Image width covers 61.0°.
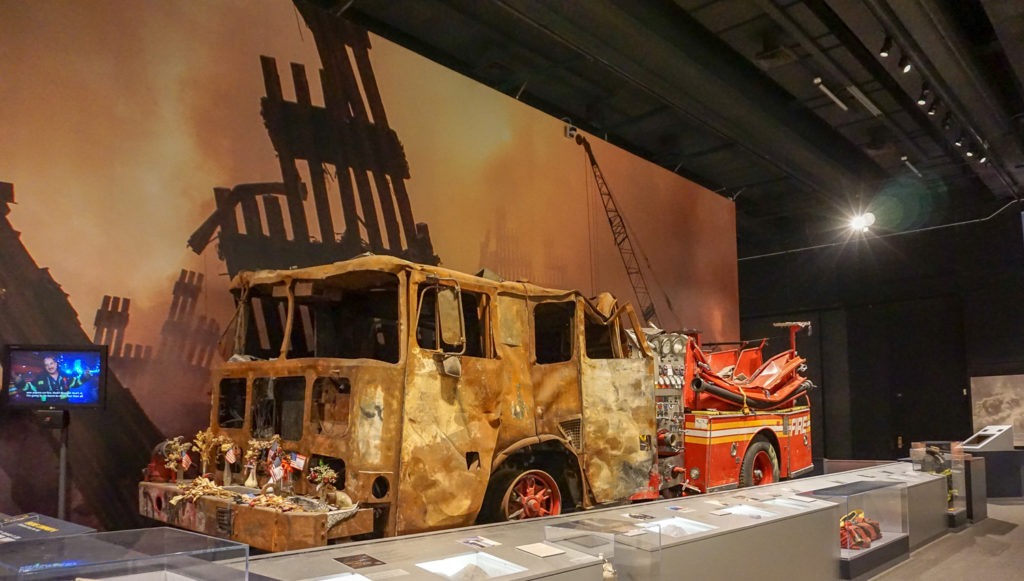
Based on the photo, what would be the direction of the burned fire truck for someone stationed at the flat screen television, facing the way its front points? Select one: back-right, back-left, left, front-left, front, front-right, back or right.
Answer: left

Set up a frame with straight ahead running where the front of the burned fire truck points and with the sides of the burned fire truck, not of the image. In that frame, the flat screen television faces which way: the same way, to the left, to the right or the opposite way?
to the left

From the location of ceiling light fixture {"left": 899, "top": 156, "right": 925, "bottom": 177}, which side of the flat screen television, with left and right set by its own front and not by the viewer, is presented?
left

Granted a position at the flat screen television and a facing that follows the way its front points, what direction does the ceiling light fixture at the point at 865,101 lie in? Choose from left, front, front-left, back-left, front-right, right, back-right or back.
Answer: left

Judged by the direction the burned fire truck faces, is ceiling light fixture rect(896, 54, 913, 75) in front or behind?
behind

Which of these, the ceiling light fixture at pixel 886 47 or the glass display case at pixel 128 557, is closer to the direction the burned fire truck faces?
the glass display case

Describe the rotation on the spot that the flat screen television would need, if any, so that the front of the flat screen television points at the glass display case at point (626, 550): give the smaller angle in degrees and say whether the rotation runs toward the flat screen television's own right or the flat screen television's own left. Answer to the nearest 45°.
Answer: approximately 45° to the flat screen television's own left

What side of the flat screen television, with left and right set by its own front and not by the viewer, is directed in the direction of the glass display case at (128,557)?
front

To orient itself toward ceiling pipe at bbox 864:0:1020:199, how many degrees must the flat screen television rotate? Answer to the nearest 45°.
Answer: approximately 90° to its left

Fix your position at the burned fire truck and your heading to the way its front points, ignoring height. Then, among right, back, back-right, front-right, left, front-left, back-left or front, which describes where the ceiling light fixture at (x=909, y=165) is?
back

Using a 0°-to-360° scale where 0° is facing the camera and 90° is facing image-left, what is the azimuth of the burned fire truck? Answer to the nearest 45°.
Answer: approximately 45°

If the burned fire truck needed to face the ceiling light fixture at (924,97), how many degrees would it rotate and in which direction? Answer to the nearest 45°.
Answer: approximately 180°

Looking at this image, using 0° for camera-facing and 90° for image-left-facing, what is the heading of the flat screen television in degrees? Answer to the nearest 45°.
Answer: approximately 0°

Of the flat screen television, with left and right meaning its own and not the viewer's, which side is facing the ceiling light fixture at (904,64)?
left

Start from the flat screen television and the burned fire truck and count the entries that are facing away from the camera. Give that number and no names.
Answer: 0

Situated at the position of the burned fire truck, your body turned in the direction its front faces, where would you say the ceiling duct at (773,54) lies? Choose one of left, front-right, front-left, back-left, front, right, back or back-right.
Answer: back
